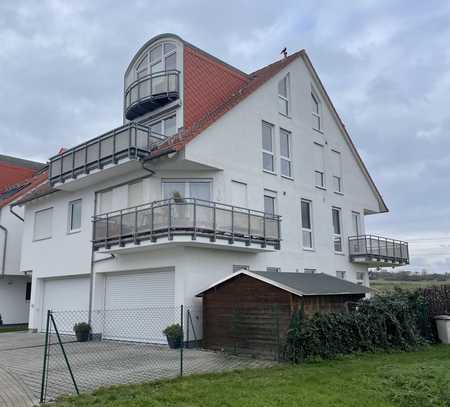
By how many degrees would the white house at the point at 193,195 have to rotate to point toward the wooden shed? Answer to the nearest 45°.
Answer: approximately 45° to its left

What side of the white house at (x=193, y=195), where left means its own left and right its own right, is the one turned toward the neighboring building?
right

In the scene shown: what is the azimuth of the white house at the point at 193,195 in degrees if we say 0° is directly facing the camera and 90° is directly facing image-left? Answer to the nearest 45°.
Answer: approximately 45°
